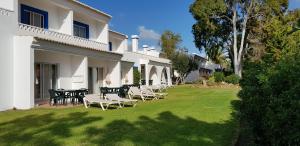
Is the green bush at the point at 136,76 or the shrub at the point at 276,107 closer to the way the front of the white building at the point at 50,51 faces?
the shrub

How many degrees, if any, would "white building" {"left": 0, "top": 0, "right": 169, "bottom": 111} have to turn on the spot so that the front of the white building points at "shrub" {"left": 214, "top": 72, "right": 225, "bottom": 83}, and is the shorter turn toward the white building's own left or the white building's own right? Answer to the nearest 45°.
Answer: approximately 90° to the white building's own left

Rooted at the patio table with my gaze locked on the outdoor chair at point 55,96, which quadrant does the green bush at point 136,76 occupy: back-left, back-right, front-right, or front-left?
back-right

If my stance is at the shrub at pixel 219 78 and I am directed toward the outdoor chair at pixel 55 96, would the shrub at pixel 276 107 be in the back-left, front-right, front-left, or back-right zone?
front-left

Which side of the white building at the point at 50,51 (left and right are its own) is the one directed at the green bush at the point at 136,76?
left

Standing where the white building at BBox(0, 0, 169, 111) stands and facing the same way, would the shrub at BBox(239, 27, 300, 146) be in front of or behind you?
in front

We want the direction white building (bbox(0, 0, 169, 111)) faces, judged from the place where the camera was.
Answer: facing the viewer and to the right of the viewer
